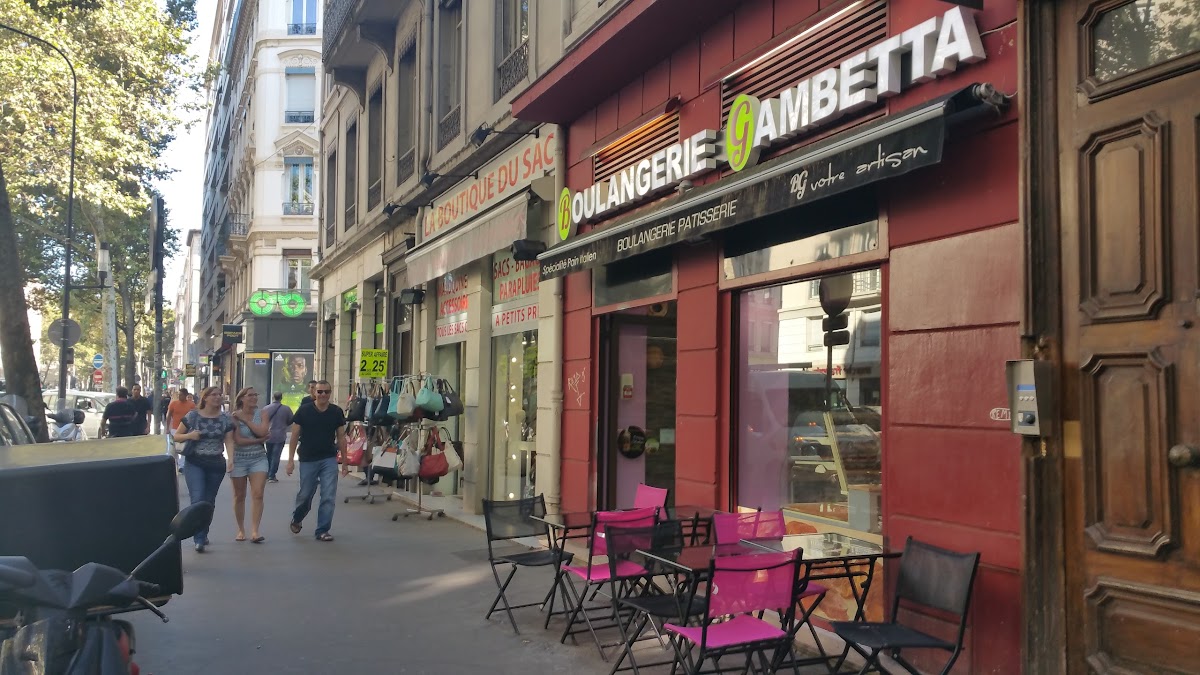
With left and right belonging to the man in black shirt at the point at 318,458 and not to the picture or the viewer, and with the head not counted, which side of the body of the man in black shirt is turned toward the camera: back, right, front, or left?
front

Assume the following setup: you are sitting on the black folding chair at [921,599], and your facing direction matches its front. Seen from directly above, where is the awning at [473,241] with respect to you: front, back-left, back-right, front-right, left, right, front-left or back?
right

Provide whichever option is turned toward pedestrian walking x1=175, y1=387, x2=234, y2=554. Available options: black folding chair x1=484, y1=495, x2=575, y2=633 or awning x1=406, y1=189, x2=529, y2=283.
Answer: the awning

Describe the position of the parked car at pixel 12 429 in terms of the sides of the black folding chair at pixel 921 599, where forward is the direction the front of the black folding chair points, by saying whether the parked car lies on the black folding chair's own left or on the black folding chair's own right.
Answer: on the black folding chair's own right

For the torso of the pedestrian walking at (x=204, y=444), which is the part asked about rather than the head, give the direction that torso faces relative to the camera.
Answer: toward the camera

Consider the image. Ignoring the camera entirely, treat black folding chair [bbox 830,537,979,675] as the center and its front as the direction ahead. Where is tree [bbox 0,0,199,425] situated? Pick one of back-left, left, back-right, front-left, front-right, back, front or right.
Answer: right

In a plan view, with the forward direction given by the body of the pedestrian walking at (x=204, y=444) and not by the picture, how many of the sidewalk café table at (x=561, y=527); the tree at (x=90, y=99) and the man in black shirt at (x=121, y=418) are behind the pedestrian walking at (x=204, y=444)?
2

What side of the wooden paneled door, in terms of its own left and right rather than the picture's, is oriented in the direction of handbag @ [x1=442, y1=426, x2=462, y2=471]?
right

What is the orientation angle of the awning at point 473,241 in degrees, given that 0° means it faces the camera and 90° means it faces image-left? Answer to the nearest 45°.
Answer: approximately 45°

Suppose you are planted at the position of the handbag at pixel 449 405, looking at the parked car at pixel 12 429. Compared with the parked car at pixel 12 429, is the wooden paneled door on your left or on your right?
left

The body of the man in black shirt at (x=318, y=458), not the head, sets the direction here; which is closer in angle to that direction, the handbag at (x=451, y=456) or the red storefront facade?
the red storefront facade
